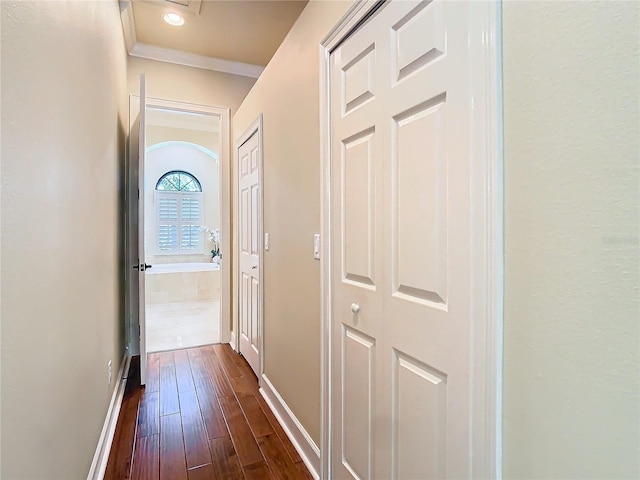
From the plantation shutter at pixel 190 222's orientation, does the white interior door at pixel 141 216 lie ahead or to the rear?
ahead

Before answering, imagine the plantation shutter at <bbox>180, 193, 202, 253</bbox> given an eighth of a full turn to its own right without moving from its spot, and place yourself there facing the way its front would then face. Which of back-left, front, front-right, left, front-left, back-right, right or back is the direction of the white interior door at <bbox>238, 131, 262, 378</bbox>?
front-left

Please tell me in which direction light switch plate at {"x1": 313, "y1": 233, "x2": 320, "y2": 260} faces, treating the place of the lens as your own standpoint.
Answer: facing the viewer and to the left of the viewer

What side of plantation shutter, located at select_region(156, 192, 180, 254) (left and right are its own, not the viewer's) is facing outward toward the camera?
front

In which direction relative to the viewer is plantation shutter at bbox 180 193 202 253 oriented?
toward the camera

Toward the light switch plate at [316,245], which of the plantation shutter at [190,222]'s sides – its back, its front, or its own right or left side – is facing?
front

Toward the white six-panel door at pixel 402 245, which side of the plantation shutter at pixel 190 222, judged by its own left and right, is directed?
front

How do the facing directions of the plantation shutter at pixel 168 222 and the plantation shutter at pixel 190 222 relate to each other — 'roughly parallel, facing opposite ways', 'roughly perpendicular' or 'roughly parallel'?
roughly parallel

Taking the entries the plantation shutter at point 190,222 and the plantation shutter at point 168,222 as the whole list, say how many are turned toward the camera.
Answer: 2

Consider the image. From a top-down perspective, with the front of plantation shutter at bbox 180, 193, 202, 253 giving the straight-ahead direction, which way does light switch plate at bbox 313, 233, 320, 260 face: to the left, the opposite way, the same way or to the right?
to the right

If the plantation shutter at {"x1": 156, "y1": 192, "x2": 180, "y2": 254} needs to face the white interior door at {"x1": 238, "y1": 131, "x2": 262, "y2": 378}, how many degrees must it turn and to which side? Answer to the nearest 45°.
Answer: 0° — it already faces it
